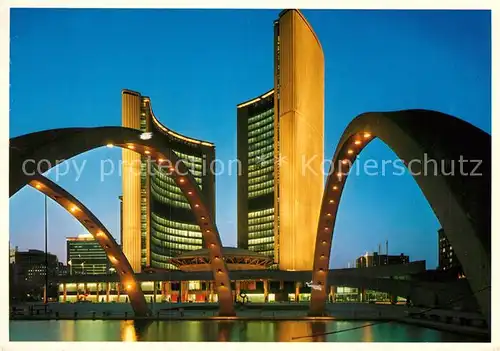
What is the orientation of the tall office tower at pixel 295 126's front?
to the viewer's left

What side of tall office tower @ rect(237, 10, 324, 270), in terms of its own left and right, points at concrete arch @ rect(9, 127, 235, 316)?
left
